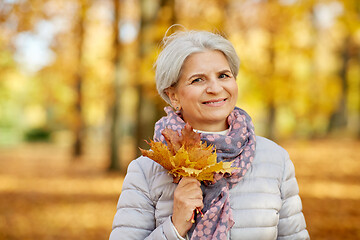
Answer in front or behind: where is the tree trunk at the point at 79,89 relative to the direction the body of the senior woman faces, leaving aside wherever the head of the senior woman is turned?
behind

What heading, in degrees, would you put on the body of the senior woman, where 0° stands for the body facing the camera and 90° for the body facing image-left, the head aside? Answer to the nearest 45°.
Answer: approximately 0°

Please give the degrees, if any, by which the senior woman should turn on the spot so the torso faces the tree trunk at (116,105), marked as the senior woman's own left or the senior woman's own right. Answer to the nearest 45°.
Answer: approximately 180°

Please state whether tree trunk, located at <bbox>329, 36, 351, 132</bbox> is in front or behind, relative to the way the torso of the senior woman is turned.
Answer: behind
